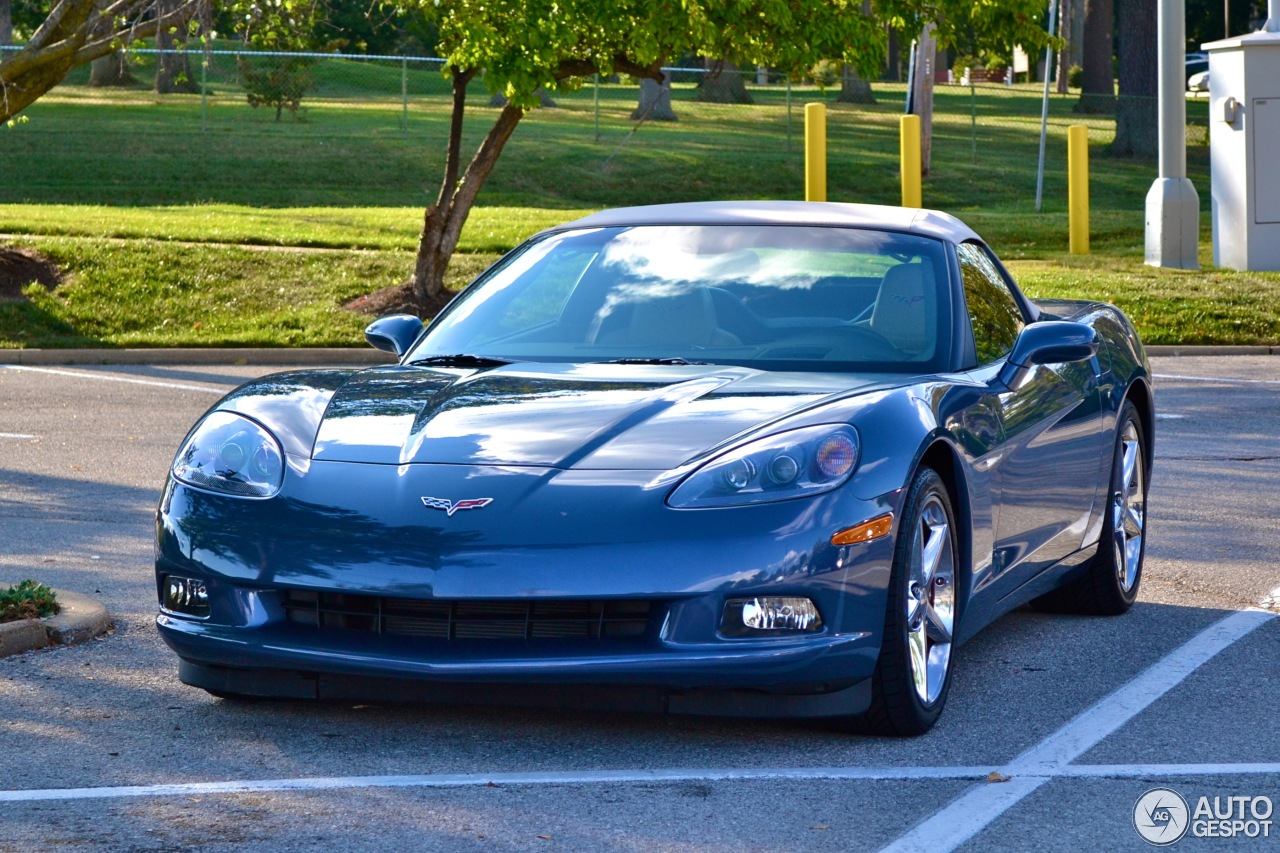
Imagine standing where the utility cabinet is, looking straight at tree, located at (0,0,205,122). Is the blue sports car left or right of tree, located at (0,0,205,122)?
left

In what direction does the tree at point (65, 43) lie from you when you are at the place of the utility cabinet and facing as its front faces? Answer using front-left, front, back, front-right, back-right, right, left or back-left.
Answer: front-right

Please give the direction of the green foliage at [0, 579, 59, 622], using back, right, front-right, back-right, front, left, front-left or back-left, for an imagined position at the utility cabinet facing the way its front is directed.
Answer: front

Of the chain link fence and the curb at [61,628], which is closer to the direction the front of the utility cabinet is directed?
the curb

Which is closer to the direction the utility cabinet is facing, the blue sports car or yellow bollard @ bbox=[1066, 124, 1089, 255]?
the blue sports car

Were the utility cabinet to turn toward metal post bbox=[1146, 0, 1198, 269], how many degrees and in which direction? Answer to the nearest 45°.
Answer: approximately 45° to its right

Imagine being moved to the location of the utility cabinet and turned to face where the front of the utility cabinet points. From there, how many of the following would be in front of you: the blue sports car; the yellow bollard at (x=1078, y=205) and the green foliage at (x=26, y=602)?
2

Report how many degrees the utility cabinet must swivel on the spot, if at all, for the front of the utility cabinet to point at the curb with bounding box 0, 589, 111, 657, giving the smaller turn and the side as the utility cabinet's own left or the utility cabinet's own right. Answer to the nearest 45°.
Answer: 0° — it already faces it

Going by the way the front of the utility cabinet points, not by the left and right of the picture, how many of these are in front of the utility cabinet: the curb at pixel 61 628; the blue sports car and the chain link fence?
2

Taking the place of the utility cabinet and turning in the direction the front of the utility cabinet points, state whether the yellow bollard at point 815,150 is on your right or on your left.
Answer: on your right

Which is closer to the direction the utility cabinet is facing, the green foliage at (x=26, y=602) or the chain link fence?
the green foliage

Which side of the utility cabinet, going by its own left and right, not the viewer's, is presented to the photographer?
front

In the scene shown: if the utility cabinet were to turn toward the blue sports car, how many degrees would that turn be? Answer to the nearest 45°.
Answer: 0° — it already faces it

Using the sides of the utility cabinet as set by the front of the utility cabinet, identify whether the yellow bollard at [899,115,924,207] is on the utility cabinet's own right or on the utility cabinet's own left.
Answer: on the utility cabinet's own right
